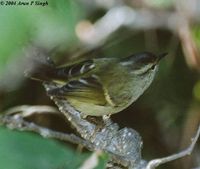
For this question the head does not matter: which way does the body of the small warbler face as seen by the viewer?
to the viewer's right
